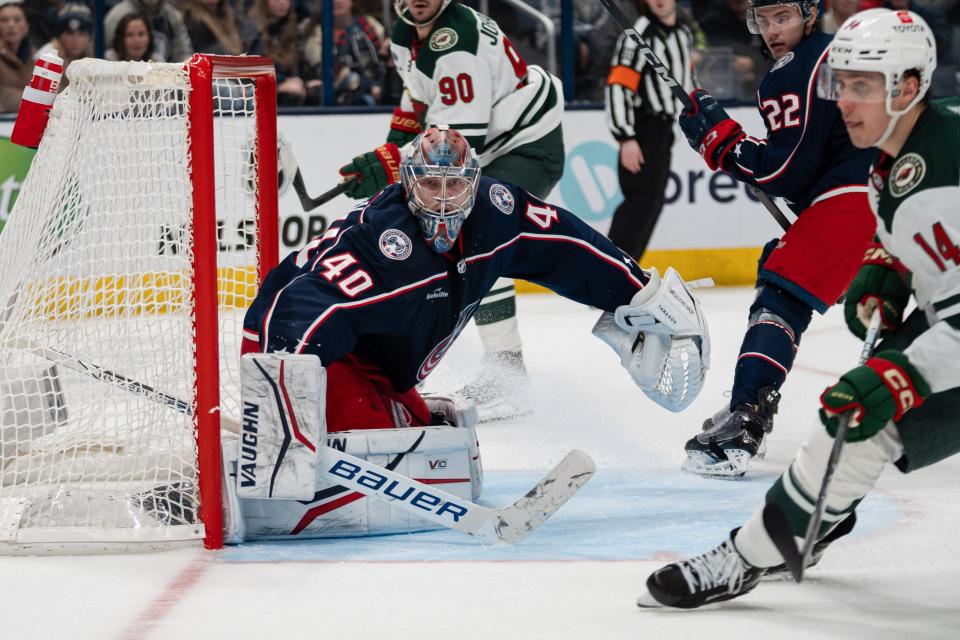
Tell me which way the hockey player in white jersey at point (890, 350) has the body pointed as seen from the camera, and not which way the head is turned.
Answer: to the viewer's left

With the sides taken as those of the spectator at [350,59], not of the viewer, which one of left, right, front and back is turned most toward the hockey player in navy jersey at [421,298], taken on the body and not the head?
front

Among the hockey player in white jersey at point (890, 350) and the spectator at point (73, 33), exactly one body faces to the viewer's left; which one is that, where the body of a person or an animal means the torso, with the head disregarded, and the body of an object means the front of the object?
the hockey player in white jersey

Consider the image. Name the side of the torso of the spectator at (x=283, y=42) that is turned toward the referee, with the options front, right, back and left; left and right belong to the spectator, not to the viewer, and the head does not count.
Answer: left

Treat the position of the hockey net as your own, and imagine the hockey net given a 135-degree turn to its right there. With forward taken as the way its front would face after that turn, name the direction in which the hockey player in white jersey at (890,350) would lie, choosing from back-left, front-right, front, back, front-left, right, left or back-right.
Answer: left

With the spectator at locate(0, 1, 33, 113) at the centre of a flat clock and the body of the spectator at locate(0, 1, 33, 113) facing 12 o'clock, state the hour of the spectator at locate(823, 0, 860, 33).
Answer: the spectator at locate(823, 0, 860, 33) is roughly at 9 o'clock from the spectator at locate(0, 1, 33, 113).

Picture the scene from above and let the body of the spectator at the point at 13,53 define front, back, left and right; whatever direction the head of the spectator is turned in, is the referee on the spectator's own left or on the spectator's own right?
on the spectator's own left

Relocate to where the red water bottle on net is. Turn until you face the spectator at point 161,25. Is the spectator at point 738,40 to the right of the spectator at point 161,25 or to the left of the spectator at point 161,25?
right

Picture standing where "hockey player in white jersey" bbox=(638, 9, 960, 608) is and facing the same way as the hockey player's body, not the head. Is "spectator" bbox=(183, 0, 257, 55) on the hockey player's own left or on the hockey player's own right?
on the hockey player's own right

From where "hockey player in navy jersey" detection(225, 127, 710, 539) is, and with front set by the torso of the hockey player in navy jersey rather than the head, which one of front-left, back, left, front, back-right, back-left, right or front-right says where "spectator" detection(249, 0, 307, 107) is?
back-left

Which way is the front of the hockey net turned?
to the viewer's right

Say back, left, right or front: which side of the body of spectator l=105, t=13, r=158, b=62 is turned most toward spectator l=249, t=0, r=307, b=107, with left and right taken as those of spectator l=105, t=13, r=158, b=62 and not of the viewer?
left

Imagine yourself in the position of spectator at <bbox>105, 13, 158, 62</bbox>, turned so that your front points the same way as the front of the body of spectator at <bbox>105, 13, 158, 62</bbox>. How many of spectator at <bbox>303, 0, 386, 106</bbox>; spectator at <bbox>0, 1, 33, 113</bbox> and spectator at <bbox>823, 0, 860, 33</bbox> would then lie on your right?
1
